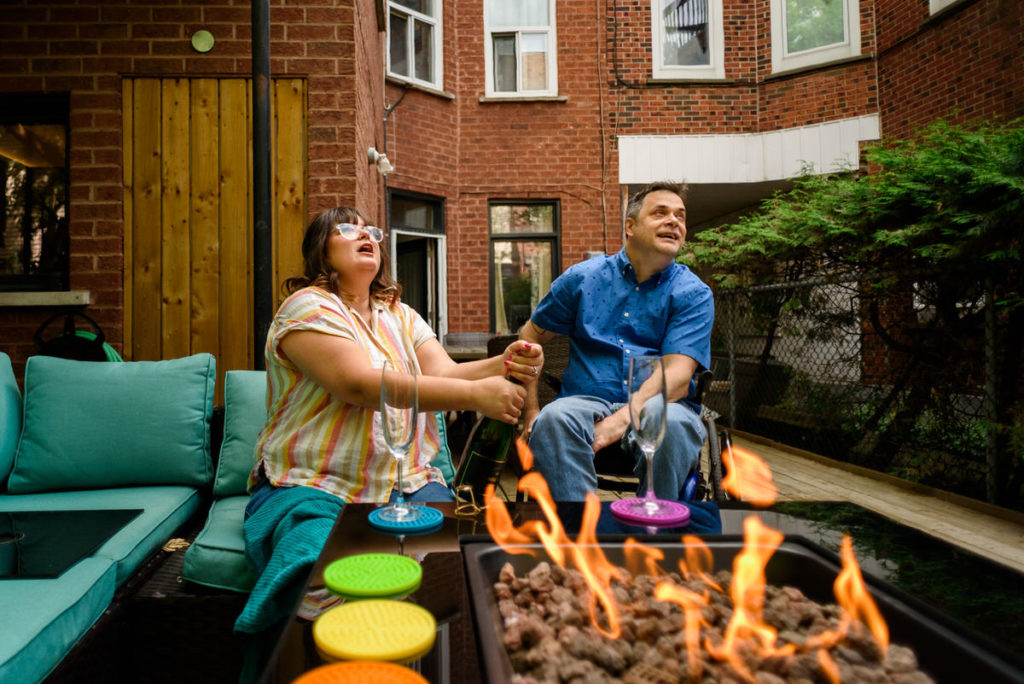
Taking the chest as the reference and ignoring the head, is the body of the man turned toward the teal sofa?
no

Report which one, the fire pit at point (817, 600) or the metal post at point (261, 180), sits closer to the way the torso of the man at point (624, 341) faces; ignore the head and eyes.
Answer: the fire pit

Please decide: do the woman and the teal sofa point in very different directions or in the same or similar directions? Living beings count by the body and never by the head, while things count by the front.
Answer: same or similar directions

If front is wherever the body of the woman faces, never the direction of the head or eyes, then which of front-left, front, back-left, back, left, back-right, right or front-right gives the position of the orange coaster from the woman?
front-right

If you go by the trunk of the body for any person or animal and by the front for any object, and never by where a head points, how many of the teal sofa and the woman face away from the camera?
0

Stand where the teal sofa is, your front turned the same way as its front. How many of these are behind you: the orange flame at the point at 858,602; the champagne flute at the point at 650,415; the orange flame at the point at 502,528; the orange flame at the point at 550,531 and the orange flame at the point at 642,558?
0

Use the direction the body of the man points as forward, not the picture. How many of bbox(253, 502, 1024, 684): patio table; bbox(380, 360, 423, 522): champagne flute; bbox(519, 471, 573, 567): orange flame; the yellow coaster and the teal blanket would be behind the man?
0

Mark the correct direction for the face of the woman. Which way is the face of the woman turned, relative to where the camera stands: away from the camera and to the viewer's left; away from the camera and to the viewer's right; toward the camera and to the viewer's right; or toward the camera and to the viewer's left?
toward the camera and to the viewer's right

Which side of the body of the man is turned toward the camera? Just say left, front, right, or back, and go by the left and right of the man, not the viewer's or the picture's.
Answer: front

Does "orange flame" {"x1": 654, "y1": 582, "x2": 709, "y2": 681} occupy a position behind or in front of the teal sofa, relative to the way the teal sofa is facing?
in front

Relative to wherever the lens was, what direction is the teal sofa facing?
facing the viewer and to the right of the viewer
